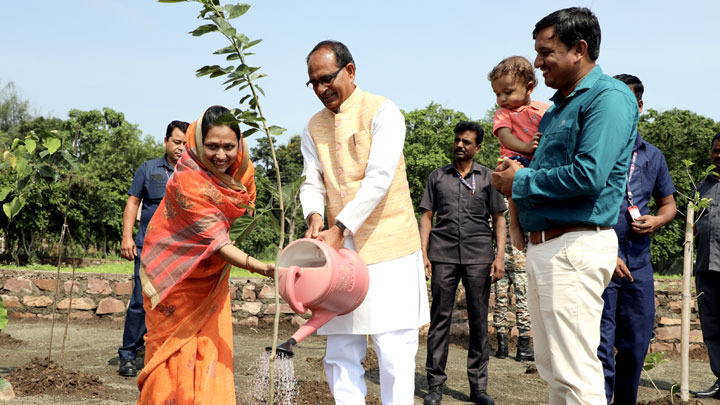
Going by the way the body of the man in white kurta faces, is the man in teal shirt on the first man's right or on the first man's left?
on the first man's left

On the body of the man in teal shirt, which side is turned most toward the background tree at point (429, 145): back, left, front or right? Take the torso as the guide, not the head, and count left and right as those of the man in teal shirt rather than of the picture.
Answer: right

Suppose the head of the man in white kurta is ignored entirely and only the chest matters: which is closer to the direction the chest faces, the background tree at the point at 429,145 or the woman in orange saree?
the woman in orange saree

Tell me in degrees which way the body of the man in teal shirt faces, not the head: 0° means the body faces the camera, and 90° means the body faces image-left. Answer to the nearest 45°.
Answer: approximately 90°

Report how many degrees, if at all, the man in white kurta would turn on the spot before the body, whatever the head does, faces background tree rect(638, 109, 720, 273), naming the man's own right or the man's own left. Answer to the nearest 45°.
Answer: approximately 180°

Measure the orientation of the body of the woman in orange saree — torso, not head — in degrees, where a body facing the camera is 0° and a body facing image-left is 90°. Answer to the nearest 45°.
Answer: approximately 315°

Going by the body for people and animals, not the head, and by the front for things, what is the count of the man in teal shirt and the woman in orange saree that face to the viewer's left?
1

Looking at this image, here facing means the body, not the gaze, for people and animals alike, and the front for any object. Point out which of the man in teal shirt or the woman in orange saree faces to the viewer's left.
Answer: the man in teal shirt

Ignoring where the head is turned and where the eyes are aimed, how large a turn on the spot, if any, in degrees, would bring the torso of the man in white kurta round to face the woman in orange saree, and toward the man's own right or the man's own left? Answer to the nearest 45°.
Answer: approximately 45° to the man's own right

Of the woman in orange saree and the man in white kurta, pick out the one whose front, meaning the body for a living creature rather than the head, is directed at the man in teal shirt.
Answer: the woman in orange saree
